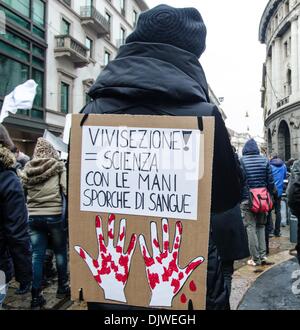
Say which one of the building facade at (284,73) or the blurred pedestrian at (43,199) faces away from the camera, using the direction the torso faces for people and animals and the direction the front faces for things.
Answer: the blurred pedestrian

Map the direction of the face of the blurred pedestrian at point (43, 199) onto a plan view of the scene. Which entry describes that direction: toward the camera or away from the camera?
away from the camera

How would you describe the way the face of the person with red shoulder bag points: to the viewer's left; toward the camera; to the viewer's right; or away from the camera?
away from the camera

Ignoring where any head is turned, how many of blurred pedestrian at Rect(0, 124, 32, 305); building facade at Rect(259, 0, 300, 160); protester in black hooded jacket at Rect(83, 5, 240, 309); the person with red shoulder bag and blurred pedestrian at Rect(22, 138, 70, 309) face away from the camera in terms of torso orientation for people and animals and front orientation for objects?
4

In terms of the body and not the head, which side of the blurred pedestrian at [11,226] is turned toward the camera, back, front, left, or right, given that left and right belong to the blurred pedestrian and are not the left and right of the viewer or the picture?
back

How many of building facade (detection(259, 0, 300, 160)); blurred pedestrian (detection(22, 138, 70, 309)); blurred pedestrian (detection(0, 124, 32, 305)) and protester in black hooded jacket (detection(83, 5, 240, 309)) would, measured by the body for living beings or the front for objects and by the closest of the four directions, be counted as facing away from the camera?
3

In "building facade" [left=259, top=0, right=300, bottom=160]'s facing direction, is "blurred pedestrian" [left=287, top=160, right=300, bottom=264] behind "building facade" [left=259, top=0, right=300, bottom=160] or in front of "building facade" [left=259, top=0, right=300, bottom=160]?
in front

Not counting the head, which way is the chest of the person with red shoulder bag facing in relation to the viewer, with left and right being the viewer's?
facing away from the viewer

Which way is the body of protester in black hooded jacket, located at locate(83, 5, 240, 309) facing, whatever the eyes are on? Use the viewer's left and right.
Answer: facing away from the viewer

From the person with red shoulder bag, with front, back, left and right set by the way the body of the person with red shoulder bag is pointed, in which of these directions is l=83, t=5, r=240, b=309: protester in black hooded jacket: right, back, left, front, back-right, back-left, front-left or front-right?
back

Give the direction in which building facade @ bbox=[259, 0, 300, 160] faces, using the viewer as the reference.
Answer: facing the viewer and to the left of the viewer

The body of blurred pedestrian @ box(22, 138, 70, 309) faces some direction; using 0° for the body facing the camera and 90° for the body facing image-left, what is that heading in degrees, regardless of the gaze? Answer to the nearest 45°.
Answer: approximately 180°
